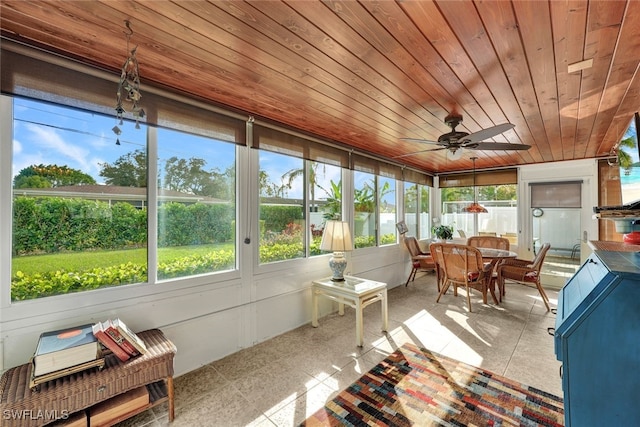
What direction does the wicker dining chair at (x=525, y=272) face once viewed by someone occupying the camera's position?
facing to the left of the viewer

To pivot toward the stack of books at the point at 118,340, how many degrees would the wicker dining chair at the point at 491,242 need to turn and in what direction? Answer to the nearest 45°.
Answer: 0° — it already faces it

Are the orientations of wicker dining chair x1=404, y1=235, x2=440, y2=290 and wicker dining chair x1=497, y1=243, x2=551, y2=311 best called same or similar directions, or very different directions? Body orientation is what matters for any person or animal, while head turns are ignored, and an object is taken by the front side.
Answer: very different directions

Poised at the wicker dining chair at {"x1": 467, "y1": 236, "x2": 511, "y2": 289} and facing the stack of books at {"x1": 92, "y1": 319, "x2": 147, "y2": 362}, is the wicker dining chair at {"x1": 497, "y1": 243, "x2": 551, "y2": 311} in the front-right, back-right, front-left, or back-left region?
front-left

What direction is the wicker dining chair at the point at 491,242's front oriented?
toward the camera

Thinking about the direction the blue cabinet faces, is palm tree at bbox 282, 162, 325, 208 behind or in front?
in front

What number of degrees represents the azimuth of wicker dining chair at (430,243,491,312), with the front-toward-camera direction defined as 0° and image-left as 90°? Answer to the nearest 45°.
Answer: approximately 225°

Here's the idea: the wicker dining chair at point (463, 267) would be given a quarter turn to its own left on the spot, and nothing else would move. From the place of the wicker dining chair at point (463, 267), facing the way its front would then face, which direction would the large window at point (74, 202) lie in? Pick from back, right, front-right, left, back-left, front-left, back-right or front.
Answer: left

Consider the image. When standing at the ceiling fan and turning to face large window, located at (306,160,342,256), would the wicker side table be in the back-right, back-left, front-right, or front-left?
front-left

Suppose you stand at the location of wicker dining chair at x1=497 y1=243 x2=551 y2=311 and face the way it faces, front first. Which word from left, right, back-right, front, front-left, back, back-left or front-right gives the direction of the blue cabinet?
left

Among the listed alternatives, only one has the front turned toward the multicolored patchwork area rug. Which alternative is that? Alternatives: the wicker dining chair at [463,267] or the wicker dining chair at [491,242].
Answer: the wicker dining chair at [491,242]

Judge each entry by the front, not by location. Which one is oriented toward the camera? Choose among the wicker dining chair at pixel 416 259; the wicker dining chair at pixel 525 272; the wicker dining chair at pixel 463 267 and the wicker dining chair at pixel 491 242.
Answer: the wicker dining chair at pixel 491 242

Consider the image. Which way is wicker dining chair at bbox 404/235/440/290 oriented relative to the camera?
to the viewer's right

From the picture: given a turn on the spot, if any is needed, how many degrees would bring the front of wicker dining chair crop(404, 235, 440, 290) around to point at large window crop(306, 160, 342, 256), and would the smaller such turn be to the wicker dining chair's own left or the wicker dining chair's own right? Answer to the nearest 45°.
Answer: approximately 135° to the wicker dining chair's own right

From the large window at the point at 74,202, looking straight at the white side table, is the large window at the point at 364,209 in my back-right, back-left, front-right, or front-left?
front-left

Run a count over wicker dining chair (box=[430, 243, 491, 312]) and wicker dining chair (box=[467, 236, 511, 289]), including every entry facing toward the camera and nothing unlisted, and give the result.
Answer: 1

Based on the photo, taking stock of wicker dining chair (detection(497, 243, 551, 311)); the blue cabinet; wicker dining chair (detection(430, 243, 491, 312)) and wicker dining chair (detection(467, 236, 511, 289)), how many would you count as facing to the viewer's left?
2

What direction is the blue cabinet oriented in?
to the viewer's left

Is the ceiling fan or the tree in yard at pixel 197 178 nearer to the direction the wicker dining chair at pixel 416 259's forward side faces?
the ceiling fan
